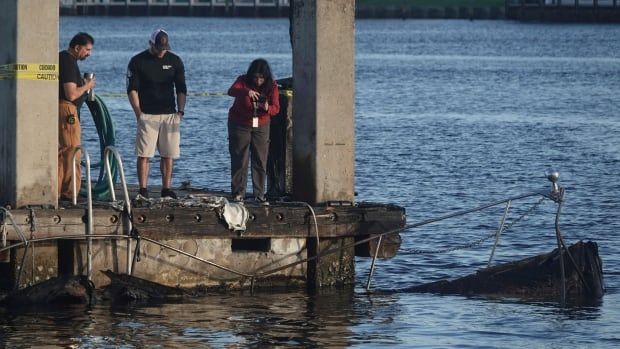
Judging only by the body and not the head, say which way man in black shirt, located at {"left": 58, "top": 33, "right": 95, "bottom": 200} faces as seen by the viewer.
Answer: to the viewer's right

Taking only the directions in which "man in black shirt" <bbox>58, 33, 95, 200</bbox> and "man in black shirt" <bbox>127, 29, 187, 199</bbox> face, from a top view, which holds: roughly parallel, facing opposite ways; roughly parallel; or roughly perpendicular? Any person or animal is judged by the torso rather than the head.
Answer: roughly perpendicular

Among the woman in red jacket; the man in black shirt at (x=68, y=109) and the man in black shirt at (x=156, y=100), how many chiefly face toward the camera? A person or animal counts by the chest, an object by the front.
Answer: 2

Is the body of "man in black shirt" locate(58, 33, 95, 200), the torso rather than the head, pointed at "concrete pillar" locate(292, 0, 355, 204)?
yes

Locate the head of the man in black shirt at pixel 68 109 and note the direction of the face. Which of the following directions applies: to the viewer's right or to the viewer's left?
to the viewer's right

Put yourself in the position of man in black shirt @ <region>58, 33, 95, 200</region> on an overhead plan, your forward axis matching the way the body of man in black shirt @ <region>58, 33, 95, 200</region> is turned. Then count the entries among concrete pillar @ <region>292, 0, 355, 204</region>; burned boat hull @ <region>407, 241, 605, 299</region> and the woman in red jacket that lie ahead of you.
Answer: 3

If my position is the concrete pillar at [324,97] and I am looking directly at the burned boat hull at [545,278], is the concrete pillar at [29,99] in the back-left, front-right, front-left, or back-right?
back-right

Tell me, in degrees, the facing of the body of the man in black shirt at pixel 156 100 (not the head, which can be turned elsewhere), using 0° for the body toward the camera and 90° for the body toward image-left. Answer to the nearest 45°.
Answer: approximately 0°

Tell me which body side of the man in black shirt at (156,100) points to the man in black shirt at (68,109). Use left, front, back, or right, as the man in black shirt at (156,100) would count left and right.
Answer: right
